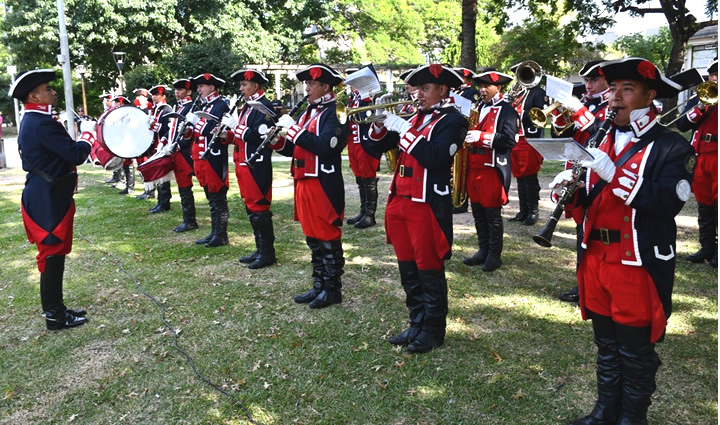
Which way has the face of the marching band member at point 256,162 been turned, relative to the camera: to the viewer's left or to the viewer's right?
to the viewer's left

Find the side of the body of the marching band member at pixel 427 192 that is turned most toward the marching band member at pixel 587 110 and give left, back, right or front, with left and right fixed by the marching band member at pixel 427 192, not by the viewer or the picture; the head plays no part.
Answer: back

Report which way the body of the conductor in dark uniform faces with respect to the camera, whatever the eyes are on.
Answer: to the viewer's right

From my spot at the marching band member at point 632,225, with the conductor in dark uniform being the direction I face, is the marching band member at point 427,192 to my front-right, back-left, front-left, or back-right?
front-right

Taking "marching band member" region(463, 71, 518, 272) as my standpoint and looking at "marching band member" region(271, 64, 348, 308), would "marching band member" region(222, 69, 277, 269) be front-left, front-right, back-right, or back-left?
front-right

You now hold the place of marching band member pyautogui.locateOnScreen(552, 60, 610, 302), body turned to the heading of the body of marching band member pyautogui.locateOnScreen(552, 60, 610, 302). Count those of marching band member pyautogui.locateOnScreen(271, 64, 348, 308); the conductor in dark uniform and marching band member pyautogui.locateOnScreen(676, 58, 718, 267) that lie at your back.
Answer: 1

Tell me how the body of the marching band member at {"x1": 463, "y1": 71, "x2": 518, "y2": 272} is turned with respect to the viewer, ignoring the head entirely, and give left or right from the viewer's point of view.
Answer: facing the viewer and to the left of the viewer

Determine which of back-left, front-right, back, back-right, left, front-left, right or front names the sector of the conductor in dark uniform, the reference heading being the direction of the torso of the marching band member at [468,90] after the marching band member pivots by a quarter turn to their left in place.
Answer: right

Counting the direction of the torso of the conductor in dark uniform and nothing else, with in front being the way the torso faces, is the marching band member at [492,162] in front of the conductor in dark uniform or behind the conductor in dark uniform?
in front

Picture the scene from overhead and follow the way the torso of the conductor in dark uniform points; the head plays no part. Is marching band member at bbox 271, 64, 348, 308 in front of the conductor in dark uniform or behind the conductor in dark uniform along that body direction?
in front

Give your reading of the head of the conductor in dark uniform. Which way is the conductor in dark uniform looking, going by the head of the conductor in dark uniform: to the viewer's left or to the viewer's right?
to the viewer's right

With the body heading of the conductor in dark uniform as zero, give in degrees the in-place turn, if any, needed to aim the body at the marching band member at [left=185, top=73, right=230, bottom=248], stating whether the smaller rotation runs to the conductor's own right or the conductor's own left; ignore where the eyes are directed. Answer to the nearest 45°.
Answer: approximately 45° to the conductor's own left

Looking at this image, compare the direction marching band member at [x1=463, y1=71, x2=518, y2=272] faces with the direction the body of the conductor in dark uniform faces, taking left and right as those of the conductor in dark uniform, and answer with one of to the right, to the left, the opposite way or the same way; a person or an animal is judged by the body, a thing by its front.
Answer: the opposite way
